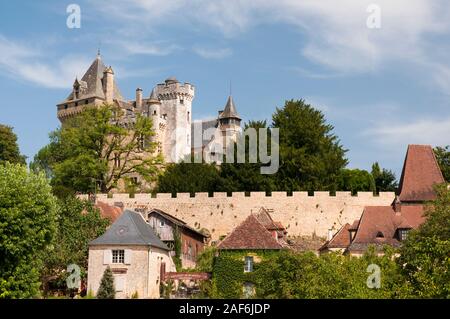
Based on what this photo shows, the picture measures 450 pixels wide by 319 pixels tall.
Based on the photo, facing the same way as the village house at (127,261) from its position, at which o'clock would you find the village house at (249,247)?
the village house at (249,247) is roughly at 9 o'clock from the village house at (127,261).

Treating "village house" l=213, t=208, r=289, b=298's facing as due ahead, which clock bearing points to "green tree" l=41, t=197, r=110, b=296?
The green tree is roughly at 3 o'clock from the village house.

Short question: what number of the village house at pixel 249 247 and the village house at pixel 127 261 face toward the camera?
2

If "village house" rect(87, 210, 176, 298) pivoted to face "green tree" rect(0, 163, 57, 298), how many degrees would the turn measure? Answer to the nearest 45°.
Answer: approximately 45° to its right

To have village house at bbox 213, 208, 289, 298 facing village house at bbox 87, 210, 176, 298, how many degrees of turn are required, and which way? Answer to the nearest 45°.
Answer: approximately 90° to its right

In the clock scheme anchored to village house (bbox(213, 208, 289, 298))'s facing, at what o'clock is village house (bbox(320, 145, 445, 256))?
village house (bbox(320, 145, 445, 256)) is roughly at 8 o'clock from village house (bbox(213, 208, 289, 298)).

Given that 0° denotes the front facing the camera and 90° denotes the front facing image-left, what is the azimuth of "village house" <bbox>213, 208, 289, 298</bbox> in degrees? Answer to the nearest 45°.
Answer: approximately 0°

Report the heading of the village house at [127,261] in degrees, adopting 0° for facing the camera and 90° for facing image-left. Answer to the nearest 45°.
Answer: approximately 0°

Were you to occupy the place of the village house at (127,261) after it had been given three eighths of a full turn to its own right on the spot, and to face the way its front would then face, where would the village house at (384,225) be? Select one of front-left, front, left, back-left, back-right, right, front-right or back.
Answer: back-right
